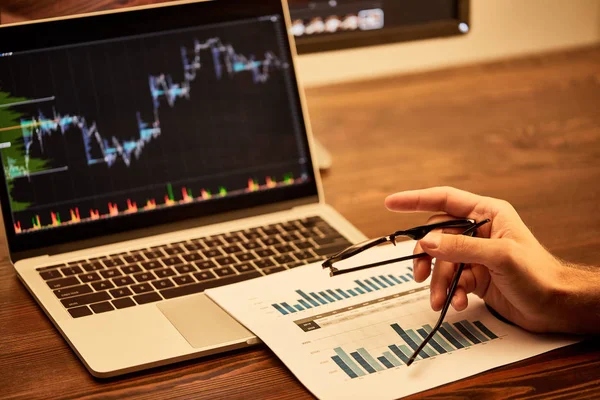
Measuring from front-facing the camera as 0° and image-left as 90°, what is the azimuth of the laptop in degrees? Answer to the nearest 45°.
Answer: approximately 315°
